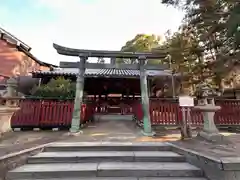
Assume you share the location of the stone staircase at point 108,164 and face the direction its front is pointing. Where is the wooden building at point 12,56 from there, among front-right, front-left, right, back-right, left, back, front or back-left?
back-right

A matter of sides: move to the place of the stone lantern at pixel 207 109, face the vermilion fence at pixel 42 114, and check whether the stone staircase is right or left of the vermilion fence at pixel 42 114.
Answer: left

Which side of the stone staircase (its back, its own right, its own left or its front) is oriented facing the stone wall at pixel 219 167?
left

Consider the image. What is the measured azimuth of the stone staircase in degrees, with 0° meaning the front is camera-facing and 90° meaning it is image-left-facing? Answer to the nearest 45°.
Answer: approximately 0°

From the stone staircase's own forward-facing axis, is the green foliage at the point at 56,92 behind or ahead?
behind
